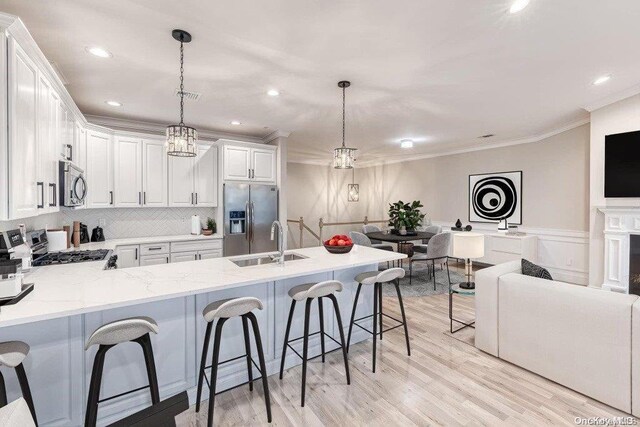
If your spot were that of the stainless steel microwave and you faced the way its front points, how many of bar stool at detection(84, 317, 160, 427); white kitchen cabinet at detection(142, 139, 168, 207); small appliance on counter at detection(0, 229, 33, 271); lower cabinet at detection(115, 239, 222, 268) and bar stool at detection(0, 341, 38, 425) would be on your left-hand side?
2

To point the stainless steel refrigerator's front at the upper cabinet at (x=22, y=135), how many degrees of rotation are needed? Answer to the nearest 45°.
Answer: approximately 45° to its right

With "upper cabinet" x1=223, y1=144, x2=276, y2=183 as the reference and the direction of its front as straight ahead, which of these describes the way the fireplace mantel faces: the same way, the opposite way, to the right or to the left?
to the right

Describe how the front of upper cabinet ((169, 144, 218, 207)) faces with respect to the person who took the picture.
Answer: facing the viewer

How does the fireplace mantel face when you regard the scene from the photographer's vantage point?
facing the viewer and to the left of the viewer

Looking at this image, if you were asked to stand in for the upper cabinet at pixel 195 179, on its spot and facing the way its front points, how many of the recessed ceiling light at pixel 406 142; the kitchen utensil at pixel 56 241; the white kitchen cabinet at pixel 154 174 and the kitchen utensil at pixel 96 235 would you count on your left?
1

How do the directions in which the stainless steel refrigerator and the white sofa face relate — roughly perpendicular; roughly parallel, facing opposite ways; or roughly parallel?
roughly perpendicular

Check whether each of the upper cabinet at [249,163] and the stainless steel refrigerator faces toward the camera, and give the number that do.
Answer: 2

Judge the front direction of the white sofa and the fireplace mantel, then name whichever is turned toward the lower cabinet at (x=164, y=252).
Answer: the fireplace mantel

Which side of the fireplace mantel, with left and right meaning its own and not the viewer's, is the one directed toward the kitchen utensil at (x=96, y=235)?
front

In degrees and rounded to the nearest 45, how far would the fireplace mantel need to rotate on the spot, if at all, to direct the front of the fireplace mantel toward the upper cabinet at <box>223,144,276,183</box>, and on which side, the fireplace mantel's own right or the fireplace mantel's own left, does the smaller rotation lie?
0° — it already faces it

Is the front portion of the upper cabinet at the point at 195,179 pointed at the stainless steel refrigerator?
no

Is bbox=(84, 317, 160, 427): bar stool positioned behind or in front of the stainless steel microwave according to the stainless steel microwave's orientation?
in front

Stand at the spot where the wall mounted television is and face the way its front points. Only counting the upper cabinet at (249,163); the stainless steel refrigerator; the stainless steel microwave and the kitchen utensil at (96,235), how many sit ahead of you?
4

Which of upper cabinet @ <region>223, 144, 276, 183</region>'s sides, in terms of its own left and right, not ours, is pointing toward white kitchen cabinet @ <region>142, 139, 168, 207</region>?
right

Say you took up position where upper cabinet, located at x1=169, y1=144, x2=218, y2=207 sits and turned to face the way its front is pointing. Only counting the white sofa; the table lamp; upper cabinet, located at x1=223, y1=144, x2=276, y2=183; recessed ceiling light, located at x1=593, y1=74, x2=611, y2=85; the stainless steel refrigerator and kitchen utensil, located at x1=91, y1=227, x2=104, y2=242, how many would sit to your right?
1

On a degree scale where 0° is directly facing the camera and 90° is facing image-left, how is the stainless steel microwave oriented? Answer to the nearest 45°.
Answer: approximately 315°

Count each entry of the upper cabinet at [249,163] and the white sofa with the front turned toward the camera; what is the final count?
1

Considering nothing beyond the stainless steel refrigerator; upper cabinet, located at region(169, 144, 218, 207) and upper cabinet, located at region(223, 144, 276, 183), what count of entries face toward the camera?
3
